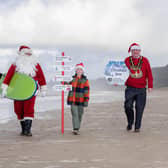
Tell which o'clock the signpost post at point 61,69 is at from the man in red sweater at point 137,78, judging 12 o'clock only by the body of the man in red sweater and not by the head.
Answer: The signpost post is roughly at 3 o'clock from the man in red sweater.

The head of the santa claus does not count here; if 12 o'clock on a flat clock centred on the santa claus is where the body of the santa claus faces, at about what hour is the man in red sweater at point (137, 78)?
The man in red sweater is roughly at 9 o'clock from the santa claus.

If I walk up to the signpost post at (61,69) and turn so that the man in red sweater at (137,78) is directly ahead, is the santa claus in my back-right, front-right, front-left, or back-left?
back-right

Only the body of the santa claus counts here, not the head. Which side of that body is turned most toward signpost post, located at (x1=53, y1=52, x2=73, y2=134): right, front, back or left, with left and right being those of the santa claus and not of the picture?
left

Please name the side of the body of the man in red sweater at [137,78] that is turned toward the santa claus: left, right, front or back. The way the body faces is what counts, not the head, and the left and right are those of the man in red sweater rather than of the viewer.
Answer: right

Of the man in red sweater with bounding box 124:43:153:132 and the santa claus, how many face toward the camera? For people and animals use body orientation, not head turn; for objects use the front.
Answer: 2

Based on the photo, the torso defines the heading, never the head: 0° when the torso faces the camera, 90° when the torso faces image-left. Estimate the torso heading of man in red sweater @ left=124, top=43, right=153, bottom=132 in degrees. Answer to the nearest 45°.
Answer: approximately 0°
